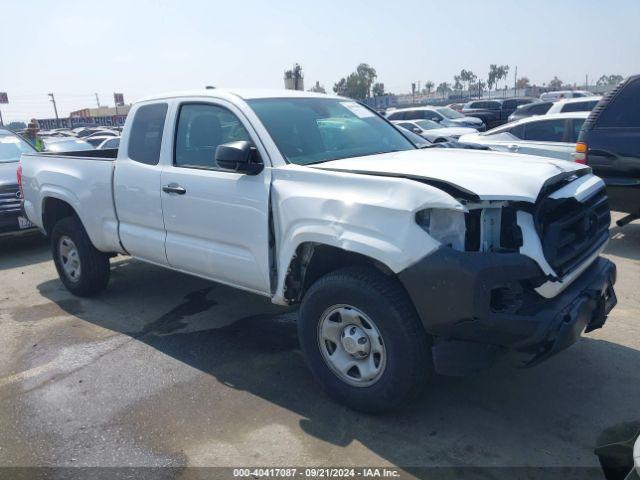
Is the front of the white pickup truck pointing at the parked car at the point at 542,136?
no

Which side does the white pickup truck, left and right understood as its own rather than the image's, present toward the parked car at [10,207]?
back

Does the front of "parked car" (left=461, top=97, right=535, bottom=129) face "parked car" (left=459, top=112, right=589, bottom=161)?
no

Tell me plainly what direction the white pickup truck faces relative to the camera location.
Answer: facing the viewer and to the right of the viewer

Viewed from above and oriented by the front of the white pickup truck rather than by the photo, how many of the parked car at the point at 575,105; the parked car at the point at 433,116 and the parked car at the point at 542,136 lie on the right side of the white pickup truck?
0

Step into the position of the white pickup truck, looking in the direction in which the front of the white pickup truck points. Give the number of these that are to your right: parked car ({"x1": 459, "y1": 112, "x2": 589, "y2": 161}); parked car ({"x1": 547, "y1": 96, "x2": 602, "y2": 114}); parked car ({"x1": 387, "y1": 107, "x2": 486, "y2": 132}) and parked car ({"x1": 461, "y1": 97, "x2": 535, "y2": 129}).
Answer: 0

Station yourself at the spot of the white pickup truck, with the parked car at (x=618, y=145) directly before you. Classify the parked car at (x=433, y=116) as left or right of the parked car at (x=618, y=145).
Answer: left

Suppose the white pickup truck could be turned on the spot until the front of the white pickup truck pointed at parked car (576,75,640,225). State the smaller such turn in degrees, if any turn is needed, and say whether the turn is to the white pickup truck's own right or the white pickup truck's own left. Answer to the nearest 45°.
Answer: approximately 90° to the white pickup truck's own left

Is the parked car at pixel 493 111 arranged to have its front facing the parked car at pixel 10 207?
no

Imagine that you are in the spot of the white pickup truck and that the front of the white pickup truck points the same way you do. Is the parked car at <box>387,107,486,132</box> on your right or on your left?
on your left

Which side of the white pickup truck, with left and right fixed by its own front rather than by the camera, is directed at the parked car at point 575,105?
left
